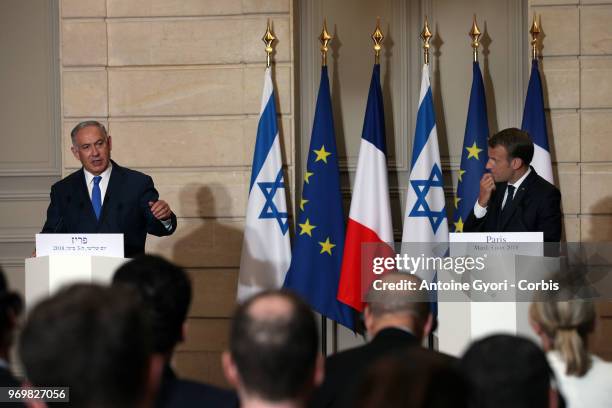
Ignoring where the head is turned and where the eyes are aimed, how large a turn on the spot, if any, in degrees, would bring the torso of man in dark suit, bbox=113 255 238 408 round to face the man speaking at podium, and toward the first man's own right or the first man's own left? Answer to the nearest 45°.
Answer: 0° — they already face them

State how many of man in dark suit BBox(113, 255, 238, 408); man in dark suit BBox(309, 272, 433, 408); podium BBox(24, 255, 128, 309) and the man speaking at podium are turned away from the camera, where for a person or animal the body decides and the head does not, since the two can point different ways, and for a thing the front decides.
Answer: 2

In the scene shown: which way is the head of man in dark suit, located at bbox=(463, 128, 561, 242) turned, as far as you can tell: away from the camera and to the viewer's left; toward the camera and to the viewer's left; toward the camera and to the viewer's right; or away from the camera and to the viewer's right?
toward the camera and to the viewer's left

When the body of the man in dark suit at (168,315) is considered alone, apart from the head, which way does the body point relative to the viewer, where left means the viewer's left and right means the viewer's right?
facing away from the viewer

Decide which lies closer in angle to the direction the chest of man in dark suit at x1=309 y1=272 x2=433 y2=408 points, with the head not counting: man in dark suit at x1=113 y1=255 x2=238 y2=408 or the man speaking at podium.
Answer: the man speaking at podium

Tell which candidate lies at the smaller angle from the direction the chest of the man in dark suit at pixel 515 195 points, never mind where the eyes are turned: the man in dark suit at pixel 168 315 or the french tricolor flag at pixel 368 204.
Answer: the man in dark suit

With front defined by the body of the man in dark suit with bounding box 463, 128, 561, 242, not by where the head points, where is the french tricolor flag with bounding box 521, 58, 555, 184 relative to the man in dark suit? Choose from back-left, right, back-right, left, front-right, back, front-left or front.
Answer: back-right

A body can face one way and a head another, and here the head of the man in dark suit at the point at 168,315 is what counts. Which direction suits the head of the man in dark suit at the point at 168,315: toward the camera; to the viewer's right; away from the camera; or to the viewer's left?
away from the camera

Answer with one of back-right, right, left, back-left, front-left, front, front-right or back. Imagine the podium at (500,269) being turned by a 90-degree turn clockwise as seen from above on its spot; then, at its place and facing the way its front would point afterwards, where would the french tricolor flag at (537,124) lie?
right

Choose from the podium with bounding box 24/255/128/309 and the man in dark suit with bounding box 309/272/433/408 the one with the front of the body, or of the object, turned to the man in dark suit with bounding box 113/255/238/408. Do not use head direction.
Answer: the podium

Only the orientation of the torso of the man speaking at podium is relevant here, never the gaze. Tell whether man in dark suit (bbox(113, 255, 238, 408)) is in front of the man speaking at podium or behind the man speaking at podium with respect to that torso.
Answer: in front

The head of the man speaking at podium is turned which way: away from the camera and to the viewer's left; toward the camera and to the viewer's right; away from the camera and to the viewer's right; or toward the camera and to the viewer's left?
toward the camera and to the viewer's right

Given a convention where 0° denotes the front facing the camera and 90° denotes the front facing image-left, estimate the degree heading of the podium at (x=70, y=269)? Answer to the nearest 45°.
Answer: approximately 0°

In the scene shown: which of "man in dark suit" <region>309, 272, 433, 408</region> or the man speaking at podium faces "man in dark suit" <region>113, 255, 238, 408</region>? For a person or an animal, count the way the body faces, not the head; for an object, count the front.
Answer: the man speaking at podium
